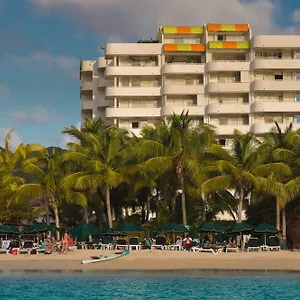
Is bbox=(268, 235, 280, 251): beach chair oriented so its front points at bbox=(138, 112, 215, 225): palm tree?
no

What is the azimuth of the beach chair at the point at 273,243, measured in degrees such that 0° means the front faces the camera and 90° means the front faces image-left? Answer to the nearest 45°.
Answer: approximately 0°

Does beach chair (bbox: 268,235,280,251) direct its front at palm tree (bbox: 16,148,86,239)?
no

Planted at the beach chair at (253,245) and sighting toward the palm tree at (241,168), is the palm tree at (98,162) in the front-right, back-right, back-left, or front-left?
front-left

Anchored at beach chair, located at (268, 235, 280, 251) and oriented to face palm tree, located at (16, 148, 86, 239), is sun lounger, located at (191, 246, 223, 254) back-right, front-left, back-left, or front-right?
front-left

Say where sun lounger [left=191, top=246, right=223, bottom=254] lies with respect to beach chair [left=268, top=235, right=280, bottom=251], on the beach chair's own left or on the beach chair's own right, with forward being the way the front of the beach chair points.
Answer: on the beach chair's own right

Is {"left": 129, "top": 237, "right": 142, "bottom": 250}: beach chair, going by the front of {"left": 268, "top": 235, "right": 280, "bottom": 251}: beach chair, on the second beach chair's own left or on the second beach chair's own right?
on the second beach chair's own right

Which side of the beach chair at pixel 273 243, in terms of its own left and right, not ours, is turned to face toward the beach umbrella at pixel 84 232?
right

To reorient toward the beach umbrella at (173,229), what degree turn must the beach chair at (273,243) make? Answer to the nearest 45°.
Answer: approximately 90° to its right

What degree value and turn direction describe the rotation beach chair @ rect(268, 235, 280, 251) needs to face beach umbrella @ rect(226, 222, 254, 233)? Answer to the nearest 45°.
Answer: approximately 90° to its right

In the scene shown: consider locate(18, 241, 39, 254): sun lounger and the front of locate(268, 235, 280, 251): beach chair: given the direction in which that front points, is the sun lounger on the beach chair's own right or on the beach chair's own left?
on the beach chair's own right

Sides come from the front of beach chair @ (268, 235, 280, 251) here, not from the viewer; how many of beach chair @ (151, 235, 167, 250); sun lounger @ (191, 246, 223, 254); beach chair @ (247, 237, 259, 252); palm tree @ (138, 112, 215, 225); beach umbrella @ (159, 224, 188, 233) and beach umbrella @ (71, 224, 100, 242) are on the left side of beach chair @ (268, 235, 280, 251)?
0

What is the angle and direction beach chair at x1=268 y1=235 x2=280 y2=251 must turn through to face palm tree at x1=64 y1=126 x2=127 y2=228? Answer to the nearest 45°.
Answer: approximately 90° to its right

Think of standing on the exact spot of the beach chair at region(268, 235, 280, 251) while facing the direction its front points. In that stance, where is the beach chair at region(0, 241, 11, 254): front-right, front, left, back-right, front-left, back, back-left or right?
right
